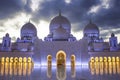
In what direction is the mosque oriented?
toward the camera
